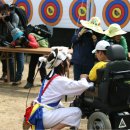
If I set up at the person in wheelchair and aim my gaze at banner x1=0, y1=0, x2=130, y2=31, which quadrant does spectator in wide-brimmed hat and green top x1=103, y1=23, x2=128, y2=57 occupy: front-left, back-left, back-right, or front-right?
front-right

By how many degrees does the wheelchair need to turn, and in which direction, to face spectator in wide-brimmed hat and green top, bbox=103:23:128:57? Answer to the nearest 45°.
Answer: approximately 45° to its right

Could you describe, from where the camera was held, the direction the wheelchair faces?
facing away from the viewer and to the left of the viewer

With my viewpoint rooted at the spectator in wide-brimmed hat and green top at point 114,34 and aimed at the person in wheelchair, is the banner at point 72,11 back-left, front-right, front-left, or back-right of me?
back-right

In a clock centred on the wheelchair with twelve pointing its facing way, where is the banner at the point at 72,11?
The banner is roughly at 1 o'clock from the wheelchair.
